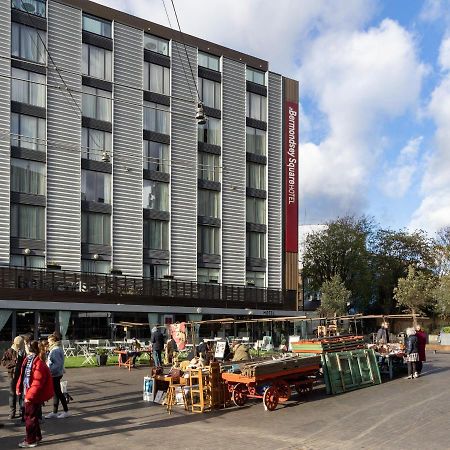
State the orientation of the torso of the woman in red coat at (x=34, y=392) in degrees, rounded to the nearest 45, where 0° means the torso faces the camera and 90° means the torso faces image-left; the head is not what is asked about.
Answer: approximately 45°

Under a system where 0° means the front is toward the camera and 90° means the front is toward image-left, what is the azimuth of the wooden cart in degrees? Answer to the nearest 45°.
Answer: approximately 45°

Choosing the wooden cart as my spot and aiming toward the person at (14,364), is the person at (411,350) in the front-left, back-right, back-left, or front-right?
back-right

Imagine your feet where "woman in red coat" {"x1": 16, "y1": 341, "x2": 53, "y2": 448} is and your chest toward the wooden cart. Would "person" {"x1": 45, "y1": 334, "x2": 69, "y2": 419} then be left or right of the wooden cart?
left

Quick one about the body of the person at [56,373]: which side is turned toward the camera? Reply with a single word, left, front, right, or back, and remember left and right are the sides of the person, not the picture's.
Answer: left
